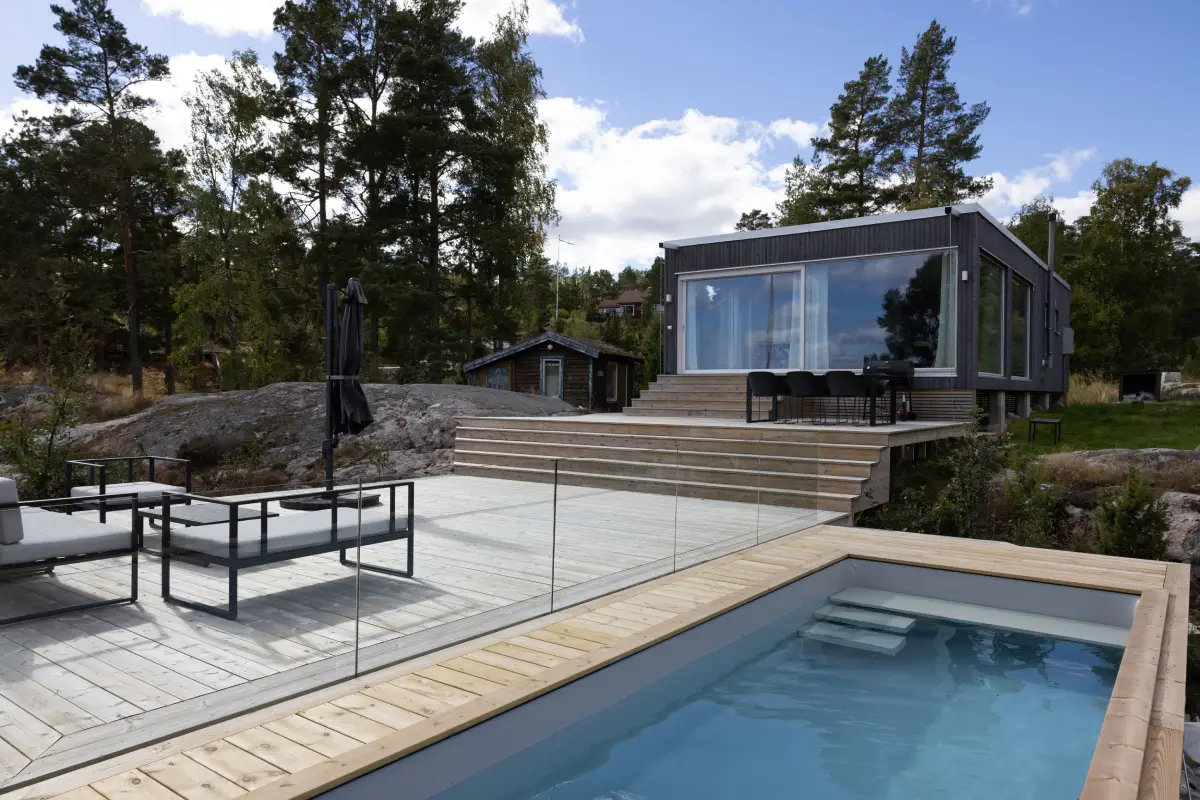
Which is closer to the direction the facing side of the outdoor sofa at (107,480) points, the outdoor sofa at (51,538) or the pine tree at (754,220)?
the outdoor sofa

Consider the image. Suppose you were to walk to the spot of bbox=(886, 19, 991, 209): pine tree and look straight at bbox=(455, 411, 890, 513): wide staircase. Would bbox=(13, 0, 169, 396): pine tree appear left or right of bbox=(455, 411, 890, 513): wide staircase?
right

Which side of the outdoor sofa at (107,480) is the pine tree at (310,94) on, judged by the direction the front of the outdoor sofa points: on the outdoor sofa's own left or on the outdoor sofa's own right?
on the outdoor sofa's own left

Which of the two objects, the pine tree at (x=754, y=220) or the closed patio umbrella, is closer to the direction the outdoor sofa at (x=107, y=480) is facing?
the closed patio umbrella

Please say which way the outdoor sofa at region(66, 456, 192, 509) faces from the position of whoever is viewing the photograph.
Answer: facing the viewer and to the right of the viewer

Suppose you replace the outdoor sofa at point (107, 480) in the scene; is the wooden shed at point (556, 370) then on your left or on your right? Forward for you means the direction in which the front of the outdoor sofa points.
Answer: on your left
